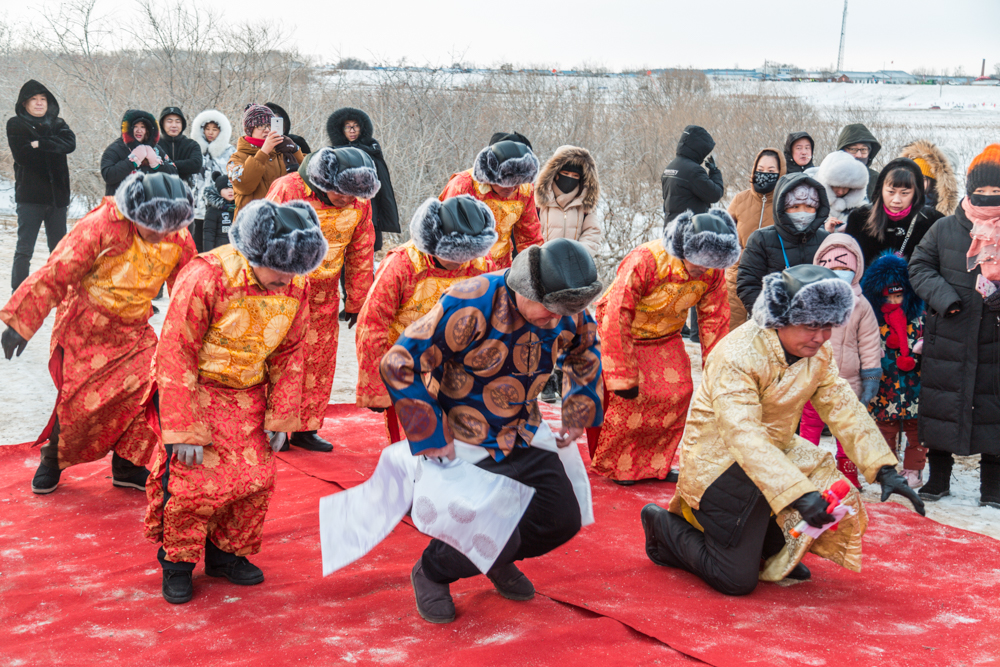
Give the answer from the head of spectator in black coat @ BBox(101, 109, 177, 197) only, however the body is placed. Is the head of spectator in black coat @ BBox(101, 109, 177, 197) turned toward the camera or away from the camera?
toward the camera

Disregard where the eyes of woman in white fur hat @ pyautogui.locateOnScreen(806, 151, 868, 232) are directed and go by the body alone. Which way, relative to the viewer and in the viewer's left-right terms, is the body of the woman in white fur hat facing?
facing the viewer and to the left of the viewer

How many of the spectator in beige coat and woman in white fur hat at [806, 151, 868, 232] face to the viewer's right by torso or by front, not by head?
0

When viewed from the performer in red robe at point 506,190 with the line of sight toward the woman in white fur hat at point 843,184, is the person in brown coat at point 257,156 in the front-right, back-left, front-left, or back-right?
back-left

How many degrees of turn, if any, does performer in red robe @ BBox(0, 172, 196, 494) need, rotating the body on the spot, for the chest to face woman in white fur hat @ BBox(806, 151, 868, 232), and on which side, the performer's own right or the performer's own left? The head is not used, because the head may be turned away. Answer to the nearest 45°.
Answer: approximately 45° to the performer's own left

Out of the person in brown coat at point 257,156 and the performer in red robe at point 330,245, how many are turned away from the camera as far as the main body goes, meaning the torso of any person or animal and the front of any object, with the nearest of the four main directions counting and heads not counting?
0

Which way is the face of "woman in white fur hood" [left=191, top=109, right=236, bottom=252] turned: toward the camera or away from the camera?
toward the camera

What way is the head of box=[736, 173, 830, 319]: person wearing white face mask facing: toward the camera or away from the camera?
toward the camera

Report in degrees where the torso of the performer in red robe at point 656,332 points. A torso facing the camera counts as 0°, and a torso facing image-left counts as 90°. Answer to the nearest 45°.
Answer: approximately 315°

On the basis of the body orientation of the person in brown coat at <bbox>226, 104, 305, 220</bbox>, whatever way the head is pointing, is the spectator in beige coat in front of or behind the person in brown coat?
in front

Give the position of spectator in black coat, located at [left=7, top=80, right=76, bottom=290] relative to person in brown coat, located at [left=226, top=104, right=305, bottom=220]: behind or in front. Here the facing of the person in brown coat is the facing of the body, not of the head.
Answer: behind

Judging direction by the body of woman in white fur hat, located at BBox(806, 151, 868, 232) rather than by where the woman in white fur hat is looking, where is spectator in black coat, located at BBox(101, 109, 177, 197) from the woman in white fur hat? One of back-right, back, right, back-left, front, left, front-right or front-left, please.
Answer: front-right

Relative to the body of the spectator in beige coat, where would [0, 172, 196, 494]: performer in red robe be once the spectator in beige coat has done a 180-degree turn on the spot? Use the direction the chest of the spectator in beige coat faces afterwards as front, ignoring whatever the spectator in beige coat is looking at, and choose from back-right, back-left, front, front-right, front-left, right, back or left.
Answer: back-left

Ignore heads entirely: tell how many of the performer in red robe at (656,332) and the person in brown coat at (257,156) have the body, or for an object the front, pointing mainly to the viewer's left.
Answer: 0

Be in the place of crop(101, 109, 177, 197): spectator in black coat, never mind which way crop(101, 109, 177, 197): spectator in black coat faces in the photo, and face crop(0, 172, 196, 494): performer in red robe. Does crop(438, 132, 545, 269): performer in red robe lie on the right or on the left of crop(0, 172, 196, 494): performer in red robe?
left
